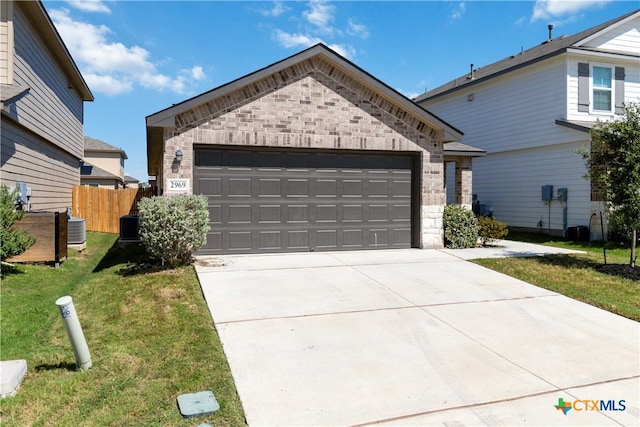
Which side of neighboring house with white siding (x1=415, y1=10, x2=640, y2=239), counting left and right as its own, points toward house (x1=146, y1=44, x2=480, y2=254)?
right

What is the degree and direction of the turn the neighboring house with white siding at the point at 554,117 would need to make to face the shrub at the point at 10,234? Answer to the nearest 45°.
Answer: approximately 90° to its right

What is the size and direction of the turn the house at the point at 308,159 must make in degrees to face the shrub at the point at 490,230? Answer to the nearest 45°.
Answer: approximately 90° to its left

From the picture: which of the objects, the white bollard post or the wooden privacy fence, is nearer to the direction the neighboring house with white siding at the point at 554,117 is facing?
the white bollard post

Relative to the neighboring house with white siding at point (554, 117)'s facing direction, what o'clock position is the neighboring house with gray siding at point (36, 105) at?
the neighboring house with gray siding at point (36, 105) is roughly at 3 o'clock from the neighboring house with white siding at point (554, 117).

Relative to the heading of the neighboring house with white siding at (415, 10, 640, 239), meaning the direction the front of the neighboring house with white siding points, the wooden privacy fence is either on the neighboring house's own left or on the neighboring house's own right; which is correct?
on the neighboring house's own right

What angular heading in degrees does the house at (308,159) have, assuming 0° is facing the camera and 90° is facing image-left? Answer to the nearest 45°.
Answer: approximately 0°

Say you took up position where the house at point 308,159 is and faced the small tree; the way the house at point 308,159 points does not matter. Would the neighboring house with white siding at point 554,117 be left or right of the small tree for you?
left

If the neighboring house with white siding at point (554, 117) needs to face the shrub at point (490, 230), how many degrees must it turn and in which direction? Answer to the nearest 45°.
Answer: approximately 45° to its right

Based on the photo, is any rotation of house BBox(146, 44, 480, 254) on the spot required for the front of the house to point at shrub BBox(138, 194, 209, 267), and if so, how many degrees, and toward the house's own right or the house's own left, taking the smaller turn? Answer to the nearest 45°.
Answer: approximately 45° to the house's own right

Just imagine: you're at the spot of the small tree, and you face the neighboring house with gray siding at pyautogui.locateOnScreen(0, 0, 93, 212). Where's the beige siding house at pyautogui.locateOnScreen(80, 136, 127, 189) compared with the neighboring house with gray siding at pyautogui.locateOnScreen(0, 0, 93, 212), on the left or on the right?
right
